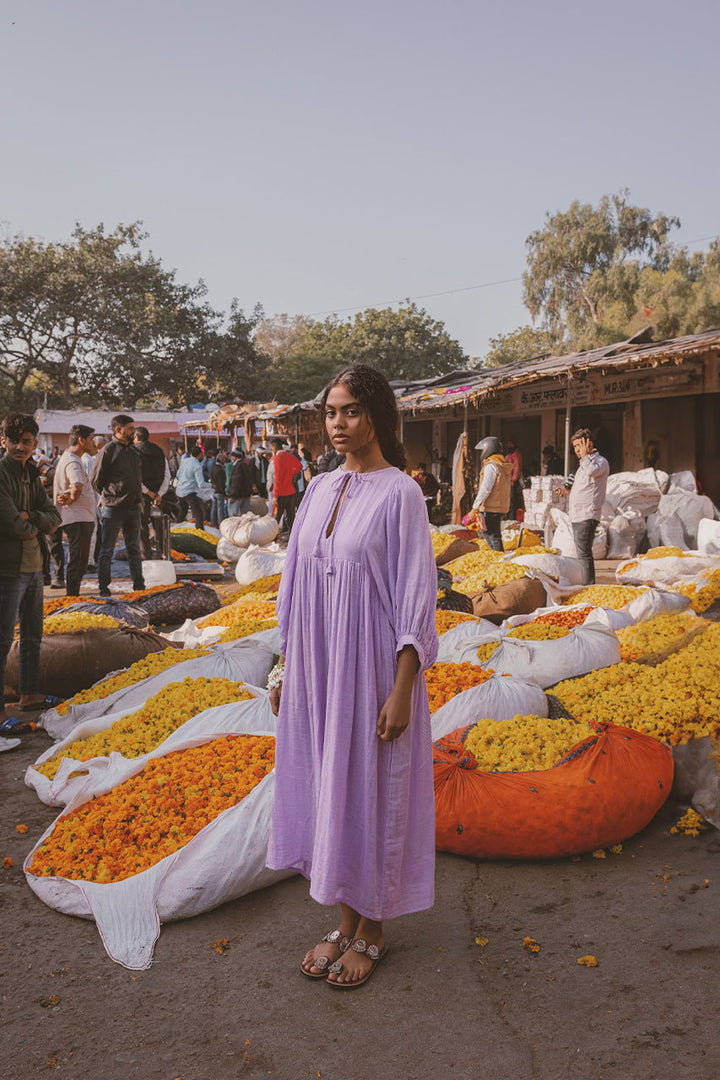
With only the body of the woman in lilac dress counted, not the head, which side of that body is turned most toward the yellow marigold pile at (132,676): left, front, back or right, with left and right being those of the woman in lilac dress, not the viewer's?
right

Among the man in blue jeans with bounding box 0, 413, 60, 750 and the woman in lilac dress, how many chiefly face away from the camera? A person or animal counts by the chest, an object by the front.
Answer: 0

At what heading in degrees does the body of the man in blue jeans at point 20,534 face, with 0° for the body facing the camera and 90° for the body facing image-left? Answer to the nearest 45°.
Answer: approximately 315°

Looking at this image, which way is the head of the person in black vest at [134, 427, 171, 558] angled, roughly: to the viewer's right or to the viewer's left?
to the viewer's left

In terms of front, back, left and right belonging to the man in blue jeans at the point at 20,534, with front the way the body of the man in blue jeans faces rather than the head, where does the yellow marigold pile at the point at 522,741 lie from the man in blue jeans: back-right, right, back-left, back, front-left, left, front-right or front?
front

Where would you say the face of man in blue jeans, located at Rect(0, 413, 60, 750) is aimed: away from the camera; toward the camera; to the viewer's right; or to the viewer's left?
toward the camera

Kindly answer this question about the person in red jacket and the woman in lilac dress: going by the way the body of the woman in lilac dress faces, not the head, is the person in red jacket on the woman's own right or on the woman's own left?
on the woman's own right

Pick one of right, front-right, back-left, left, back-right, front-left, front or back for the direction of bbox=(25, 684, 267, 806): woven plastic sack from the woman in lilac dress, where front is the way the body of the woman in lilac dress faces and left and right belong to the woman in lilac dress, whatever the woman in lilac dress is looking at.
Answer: right

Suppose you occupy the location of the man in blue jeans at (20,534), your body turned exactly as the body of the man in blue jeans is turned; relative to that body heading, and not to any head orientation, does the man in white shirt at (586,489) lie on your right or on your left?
on your left

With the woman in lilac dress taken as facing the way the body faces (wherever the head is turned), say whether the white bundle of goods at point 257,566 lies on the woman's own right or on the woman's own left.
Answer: on the woman's own right

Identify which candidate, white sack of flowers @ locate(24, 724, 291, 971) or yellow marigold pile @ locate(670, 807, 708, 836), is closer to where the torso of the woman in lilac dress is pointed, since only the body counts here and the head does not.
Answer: the white sack of flowers

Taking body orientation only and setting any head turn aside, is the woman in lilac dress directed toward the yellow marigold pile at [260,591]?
no

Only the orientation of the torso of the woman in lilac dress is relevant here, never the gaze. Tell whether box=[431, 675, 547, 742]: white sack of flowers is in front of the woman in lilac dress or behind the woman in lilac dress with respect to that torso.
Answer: behind

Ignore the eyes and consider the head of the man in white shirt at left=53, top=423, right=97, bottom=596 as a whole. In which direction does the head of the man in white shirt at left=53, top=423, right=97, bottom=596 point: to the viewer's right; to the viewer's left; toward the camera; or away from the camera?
to the viewer's right

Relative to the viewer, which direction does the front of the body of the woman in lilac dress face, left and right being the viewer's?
facing the viewer and to the left of the viewer

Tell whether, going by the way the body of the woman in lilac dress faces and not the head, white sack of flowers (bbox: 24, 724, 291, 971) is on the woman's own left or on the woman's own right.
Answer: on the woman's own right
